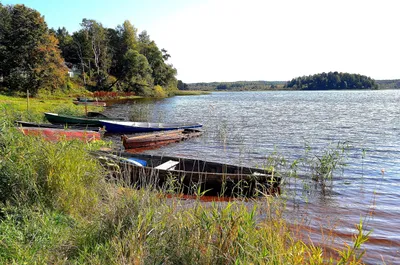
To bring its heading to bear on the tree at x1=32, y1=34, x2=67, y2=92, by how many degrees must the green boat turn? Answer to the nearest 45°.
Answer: approximately 90° to its right

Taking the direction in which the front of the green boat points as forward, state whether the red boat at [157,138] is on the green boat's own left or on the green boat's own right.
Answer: on the green boat's own left

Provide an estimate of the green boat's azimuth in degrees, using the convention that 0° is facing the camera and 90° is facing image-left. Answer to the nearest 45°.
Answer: approximately 90°

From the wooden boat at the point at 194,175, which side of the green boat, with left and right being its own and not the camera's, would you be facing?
left
